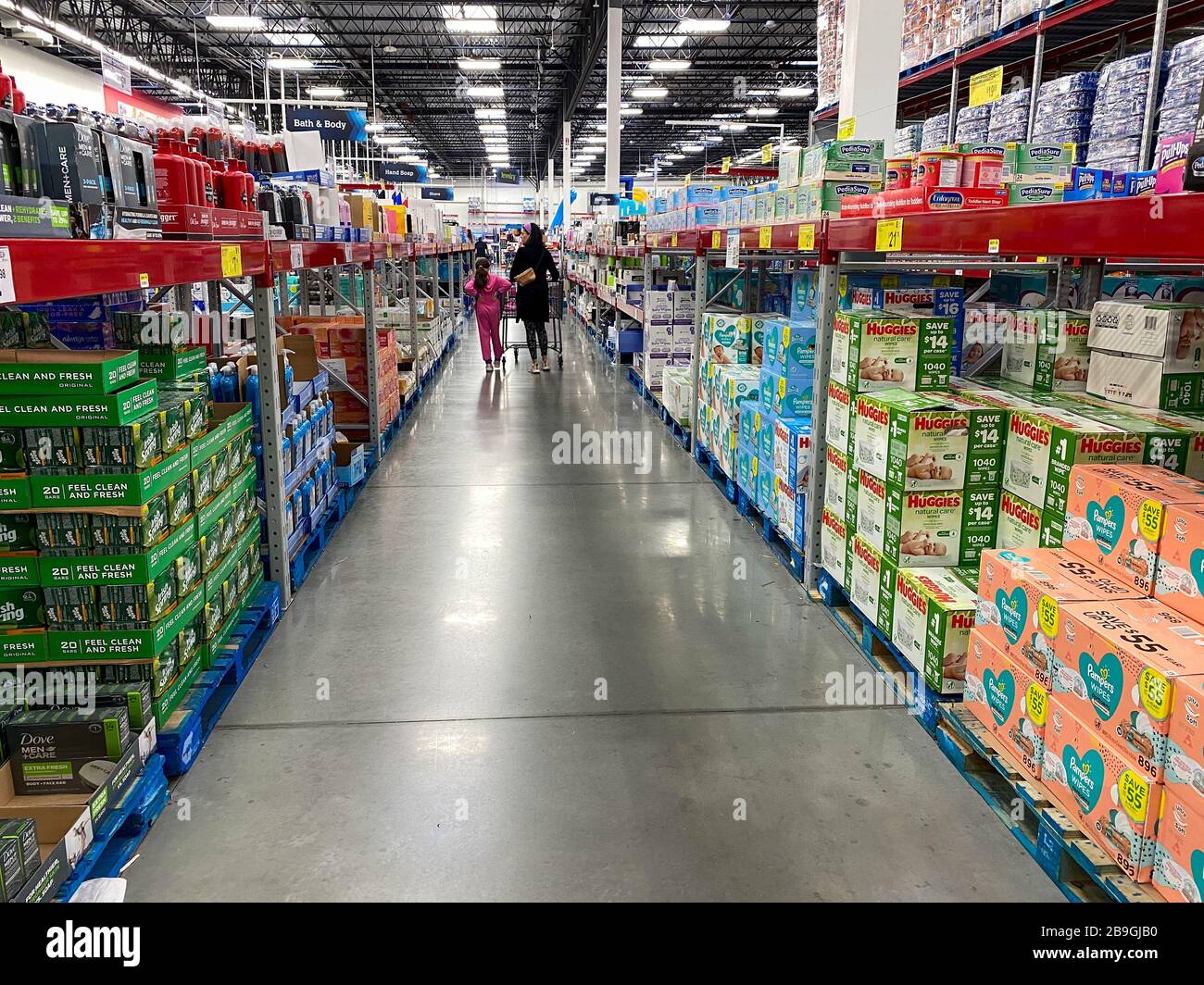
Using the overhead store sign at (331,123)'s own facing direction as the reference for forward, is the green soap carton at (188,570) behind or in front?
in front

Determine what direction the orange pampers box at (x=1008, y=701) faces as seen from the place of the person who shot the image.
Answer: facing the viewer and to the left of the viewer

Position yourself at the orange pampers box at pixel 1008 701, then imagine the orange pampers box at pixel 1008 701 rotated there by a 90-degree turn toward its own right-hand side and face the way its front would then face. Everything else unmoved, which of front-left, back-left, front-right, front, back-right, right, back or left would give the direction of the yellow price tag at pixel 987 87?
front-right

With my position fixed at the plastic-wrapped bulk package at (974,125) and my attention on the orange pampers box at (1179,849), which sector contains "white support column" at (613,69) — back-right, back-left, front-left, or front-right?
back-right

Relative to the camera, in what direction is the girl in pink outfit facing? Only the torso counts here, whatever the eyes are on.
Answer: away from the camera

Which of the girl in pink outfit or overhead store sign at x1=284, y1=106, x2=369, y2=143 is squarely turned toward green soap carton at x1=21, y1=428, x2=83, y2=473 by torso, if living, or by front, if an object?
the overhead store sign

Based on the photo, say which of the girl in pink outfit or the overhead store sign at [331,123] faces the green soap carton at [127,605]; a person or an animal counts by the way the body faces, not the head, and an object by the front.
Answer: the overhead store sign

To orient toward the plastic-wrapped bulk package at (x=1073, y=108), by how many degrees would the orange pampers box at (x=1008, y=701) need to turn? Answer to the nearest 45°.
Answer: approximately 135° to its right

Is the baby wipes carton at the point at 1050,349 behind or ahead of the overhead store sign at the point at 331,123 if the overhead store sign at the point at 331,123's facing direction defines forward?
ahead

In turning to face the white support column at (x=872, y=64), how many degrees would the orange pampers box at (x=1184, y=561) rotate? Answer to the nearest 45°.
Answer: approximately 90° to its right

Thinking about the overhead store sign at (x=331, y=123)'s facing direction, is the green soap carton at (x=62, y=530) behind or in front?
in front

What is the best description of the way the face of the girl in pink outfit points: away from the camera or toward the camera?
away from the camera
